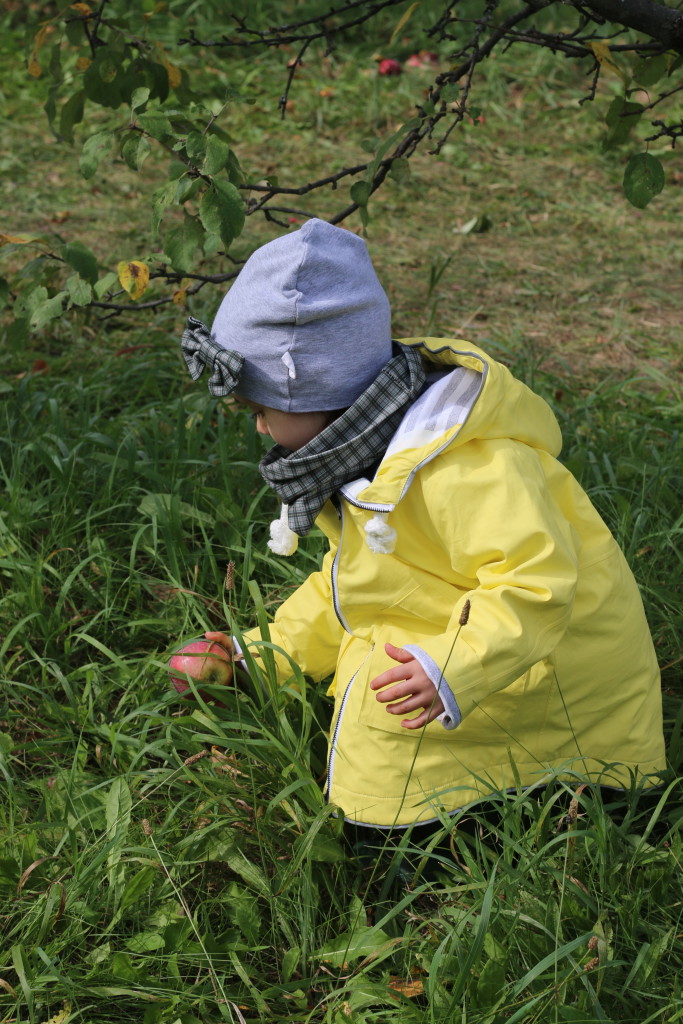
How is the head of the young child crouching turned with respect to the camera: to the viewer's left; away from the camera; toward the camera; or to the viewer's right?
to the viewer's left

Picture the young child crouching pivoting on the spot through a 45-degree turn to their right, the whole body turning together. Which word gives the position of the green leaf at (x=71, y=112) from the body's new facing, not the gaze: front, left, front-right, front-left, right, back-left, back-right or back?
front

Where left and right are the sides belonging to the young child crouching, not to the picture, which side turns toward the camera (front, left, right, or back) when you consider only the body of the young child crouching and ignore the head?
left

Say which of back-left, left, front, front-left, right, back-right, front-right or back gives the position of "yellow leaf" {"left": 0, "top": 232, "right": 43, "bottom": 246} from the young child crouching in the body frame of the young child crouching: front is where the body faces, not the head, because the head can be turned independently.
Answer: front-right

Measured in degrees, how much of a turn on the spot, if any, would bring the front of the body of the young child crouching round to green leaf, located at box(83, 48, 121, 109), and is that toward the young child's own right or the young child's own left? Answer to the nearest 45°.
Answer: approximately 45° to the young child's own right

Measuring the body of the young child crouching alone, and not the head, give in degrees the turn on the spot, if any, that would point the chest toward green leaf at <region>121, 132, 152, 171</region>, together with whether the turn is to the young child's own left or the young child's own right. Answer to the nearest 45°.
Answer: approximately 45° to the young child's own right

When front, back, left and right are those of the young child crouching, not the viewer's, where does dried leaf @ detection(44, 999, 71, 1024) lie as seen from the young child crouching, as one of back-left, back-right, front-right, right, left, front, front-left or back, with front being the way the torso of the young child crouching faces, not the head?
front-left
